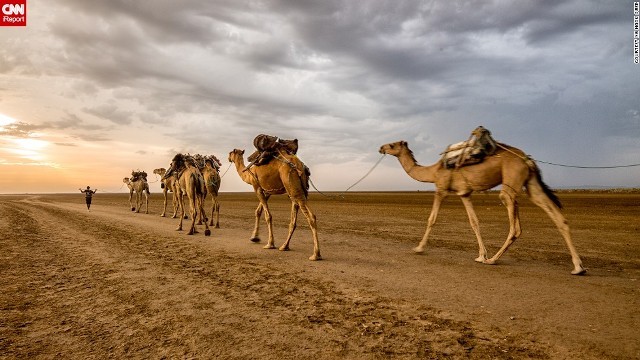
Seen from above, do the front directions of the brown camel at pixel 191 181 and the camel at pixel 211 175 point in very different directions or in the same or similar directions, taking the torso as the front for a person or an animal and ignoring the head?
same or similar directions

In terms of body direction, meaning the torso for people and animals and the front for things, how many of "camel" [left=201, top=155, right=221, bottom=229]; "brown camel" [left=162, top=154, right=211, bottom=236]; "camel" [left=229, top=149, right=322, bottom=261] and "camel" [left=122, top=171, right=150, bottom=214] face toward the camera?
0

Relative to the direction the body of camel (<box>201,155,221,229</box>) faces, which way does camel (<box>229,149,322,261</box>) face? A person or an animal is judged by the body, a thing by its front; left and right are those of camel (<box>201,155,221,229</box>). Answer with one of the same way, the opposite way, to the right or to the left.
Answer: the same way

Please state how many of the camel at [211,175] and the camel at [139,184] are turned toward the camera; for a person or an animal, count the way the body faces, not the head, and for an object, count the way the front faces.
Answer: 0

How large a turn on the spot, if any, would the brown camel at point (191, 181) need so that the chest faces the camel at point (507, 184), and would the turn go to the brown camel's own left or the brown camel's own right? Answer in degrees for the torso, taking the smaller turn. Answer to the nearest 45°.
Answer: approximately 180°

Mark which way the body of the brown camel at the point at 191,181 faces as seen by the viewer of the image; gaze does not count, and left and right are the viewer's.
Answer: facing away from the viewer and to the left of the viewer

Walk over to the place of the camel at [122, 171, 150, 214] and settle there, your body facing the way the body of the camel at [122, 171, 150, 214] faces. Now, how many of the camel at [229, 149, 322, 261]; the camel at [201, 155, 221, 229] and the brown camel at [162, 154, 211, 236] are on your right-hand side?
0

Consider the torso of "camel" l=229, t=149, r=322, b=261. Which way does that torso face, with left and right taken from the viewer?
facing away from the viewer and to the left of the viewer

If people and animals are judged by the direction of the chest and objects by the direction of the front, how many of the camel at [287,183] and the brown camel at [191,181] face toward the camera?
0

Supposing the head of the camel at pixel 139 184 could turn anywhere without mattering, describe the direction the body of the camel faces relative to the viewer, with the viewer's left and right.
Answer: facing away from the viewer and to the left of the viewer

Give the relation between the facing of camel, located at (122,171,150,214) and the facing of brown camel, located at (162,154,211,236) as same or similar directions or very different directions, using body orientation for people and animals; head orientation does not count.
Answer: same or similar directions

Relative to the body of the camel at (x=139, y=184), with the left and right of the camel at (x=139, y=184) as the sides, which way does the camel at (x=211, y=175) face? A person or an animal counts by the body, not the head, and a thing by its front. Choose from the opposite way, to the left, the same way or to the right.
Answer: the same way

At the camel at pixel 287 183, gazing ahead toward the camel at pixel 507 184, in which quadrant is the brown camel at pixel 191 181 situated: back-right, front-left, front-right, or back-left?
back-left
